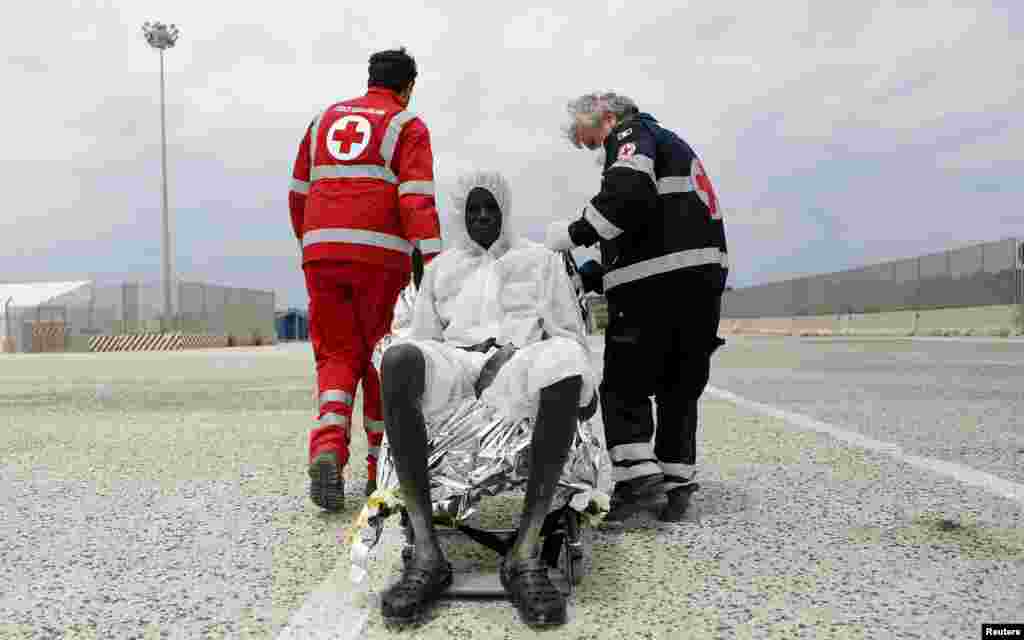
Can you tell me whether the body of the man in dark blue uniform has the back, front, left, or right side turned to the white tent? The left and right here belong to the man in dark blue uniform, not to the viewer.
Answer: front

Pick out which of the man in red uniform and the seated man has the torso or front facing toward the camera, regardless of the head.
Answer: the seated man

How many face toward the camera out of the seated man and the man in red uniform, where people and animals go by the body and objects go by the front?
1

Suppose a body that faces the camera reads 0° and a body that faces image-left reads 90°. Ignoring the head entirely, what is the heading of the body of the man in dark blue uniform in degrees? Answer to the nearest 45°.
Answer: approximately 135°

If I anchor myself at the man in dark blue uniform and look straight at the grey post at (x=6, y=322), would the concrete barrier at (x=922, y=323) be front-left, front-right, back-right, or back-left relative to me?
front-right

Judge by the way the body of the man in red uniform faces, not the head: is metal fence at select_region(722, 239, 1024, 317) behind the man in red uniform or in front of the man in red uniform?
in front

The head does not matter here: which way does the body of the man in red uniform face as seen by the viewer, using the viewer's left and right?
facing away from the viewer and to the right of the viewer

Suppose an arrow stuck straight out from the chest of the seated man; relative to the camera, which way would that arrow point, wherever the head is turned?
toward the camera

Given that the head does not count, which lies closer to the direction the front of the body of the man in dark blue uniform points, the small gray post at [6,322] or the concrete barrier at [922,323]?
the small gray post

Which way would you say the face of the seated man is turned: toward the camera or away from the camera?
toward the camera

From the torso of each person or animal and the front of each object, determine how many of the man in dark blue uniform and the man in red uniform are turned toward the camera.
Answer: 0

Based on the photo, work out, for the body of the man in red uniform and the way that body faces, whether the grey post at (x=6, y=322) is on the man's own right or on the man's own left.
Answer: on the man's own left

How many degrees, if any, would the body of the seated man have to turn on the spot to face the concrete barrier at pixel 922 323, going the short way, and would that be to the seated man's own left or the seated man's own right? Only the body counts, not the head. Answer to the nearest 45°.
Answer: approximately 135° to the seated man's own left

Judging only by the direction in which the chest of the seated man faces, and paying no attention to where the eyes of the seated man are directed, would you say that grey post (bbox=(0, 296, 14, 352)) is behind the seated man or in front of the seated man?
behind

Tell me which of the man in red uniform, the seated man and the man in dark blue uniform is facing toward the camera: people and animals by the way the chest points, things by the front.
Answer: the seated man

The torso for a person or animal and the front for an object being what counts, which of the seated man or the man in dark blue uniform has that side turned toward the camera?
the seated man
